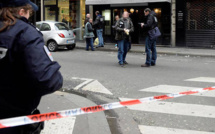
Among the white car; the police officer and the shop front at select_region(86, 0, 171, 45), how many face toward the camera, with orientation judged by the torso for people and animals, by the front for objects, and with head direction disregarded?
1

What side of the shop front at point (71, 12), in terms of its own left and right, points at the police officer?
front

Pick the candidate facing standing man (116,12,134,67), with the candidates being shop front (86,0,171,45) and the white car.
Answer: the shop front

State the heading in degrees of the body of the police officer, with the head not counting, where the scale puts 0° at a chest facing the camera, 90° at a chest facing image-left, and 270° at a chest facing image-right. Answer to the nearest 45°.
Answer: approximately 225°

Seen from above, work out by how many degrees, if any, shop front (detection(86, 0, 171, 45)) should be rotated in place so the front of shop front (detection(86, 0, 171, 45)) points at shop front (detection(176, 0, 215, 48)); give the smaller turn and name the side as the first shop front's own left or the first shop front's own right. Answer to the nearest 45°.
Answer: approximately 45° to the first shop front's own left

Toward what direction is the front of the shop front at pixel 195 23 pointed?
toward the camera

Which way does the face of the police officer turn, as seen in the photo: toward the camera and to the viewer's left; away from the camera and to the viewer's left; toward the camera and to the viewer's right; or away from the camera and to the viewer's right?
away from the camera and to the viewer's right

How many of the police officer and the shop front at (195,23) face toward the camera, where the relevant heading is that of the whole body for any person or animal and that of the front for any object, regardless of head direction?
1

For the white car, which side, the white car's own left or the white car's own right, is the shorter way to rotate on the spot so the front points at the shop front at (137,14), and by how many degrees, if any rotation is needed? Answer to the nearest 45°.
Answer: approximately 90° to the white car's own right

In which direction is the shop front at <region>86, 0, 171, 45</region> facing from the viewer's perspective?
toward the camera

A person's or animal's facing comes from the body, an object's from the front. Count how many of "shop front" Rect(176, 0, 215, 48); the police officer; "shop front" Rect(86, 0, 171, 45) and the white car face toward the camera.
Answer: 2

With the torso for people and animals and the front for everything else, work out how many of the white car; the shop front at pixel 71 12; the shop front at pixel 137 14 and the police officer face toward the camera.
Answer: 2

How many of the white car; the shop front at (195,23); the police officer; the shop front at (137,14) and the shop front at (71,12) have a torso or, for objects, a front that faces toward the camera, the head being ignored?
3

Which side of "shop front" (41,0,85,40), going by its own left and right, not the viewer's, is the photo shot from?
front

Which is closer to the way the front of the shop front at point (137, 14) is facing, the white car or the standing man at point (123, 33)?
the standing man

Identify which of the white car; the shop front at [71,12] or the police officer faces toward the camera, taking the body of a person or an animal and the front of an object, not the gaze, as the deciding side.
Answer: the shop front

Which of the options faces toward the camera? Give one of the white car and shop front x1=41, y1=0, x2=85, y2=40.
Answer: the shop front
